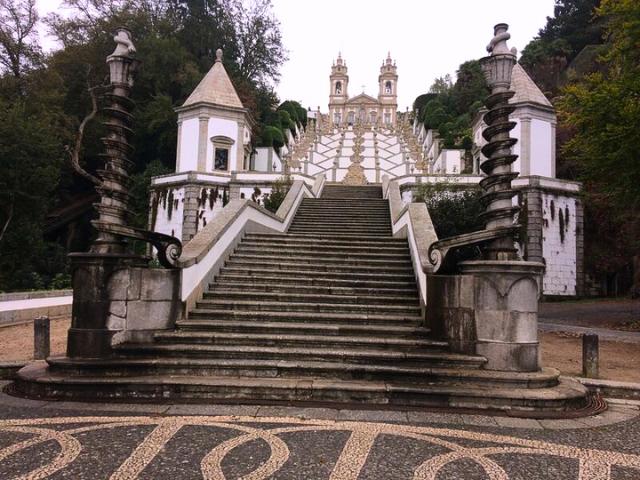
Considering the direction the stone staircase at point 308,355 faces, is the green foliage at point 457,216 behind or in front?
behind

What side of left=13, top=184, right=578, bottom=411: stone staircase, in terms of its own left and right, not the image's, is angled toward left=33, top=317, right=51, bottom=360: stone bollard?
right

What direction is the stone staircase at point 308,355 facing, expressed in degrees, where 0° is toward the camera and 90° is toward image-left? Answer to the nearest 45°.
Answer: approximately 0°

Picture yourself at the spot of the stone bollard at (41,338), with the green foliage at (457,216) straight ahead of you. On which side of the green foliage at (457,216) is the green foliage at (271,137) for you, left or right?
left

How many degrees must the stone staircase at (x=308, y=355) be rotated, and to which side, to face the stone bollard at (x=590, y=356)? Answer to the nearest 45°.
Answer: approximately 90° to its left

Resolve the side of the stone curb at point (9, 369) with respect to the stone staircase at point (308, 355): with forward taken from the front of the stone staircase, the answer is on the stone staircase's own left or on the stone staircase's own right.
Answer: on the stone staircase's own right

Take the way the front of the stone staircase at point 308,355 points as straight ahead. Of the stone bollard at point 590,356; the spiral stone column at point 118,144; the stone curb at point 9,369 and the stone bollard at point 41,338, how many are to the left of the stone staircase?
1

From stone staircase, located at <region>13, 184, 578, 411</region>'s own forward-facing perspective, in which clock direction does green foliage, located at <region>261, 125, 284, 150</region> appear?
The green foliage is roughly at 6 o'clock from the stone staircase.

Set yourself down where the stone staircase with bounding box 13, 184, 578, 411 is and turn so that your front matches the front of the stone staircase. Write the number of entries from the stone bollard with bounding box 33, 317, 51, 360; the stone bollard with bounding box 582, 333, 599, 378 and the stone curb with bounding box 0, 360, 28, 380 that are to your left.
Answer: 1

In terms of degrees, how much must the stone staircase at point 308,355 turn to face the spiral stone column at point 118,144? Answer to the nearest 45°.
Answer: approximately 90° to its right
